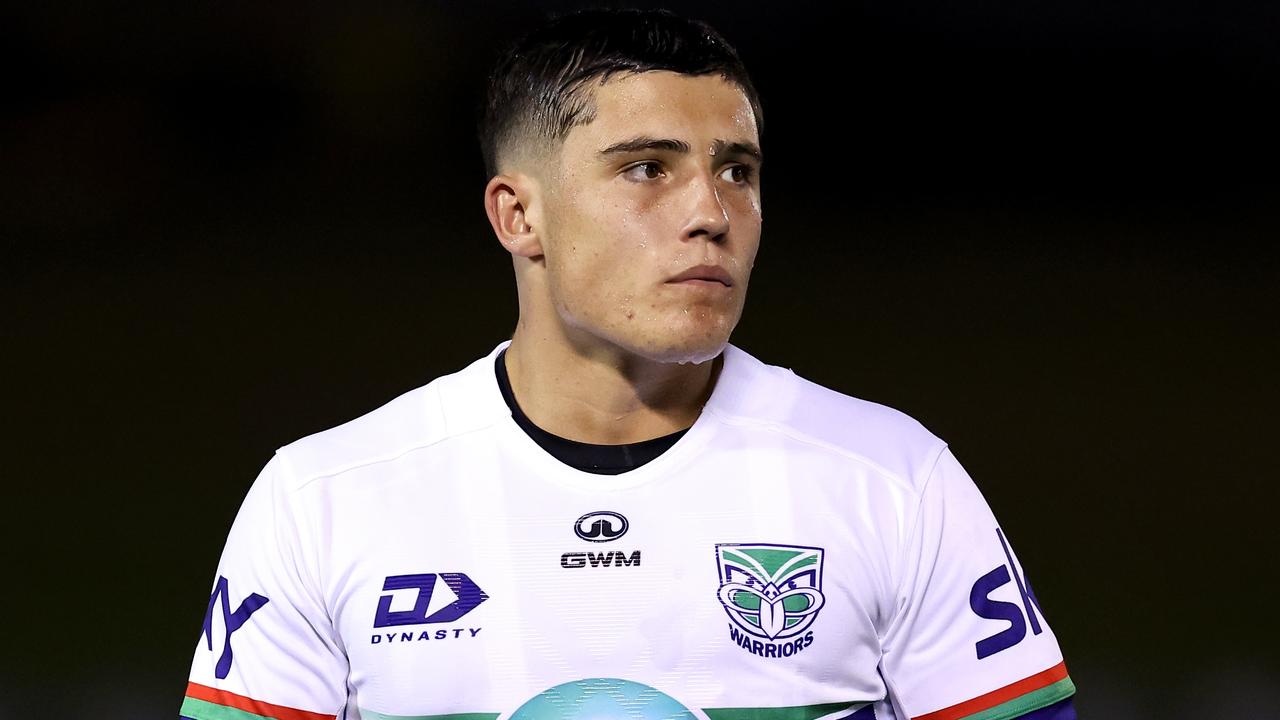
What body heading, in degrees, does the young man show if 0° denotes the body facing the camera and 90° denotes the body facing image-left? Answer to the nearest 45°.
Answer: approximately 0°

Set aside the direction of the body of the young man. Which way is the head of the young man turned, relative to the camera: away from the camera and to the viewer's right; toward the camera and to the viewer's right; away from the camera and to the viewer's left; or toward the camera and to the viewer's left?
toward the camera and to the viewer's right
